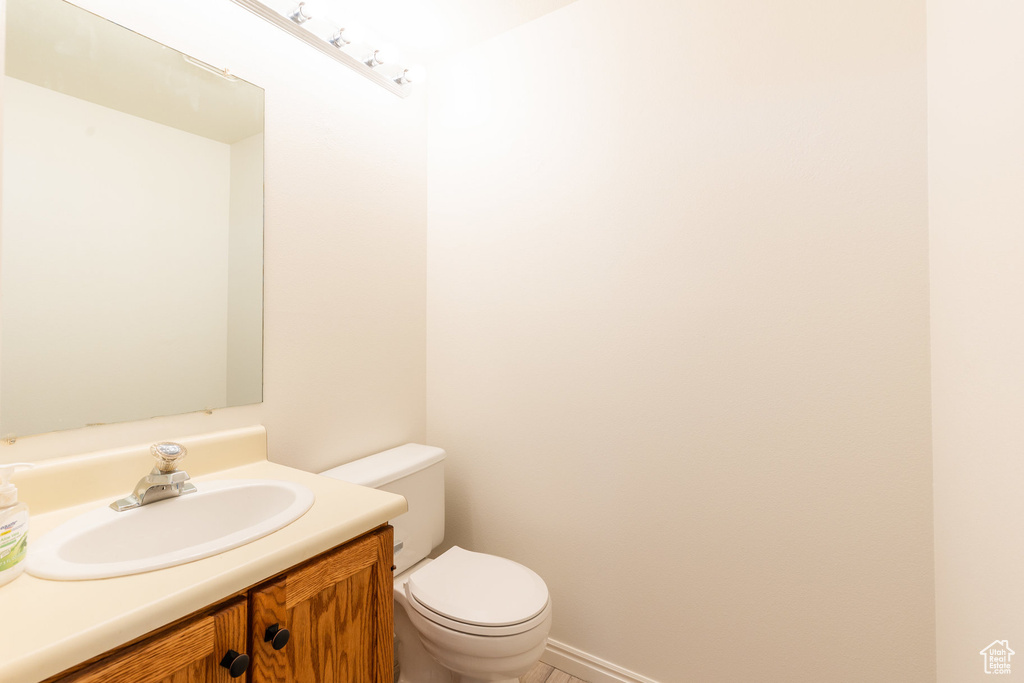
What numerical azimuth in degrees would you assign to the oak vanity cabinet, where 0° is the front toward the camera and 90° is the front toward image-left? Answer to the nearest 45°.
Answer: approximately 315°

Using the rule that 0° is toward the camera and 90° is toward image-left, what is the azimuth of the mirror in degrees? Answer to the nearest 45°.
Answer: approximately 315°

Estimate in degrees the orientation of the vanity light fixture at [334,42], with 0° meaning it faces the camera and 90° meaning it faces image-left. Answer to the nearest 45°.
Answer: approximately 315°
